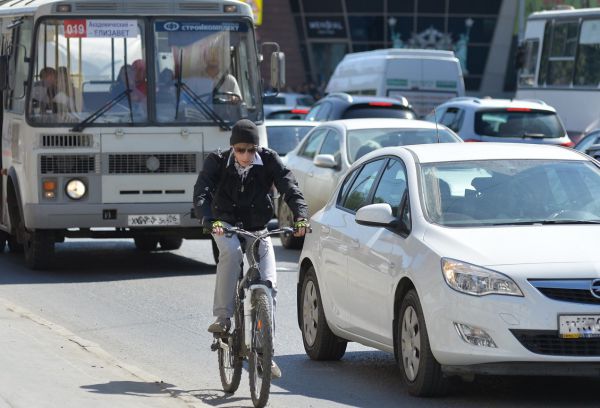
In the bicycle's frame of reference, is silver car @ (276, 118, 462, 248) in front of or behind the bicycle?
behind

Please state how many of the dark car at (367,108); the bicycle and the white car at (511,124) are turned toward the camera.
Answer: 1

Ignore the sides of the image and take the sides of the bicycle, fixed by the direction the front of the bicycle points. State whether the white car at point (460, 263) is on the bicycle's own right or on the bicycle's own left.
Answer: on the bicycle's own left

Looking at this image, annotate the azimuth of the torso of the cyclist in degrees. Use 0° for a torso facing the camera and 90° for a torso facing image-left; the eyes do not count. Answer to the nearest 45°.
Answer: approximately 0°

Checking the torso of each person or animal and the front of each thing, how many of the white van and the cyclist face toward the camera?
1

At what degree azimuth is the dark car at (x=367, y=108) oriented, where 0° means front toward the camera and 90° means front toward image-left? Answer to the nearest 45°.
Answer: approximately 135°

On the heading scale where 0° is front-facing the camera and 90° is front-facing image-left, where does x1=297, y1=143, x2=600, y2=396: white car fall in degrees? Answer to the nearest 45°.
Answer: approximately 315°

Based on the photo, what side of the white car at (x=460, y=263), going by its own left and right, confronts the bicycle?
right

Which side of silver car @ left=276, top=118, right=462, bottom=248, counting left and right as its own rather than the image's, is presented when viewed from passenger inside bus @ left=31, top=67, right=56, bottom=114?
right

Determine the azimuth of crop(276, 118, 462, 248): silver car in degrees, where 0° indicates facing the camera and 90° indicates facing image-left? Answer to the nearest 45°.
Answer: approximately 315°
